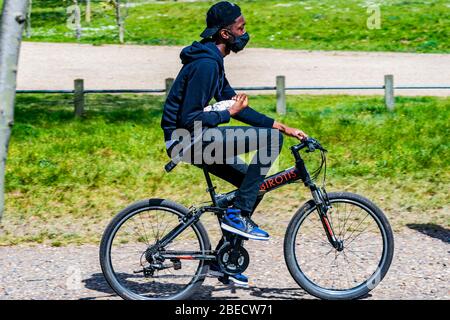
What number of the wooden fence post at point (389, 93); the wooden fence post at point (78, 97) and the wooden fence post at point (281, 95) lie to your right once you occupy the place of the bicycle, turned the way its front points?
0

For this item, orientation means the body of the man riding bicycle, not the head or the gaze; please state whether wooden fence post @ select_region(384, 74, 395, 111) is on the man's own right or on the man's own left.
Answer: on the man's own left

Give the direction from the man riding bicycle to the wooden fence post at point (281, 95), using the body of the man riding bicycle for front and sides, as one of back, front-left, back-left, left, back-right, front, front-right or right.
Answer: left

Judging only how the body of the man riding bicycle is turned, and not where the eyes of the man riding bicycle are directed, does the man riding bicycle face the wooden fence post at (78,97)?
no

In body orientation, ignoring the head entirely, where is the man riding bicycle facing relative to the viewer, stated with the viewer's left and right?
facing to the right of the viewer

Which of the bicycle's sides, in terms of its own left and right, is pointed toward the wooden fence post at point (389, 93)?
left

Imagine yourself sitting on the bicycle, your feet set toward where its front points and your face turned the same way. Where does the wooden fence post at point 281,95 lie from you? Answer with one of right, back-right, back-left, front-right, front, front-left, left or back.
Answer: left

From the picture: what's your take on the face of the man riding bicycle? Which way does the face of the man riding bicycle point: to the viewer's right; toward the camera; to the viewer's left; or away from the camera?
to the viewer's right

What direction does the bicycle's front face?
to the viewer's right

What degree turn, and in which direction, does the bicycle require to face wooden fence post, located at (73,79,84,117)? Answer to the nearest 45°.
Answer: approximately 90° to its left

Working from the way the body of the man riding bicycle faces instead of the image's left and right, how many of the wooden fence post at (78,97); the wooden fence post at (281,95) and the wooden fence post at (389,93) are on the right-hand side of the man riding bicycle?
0
